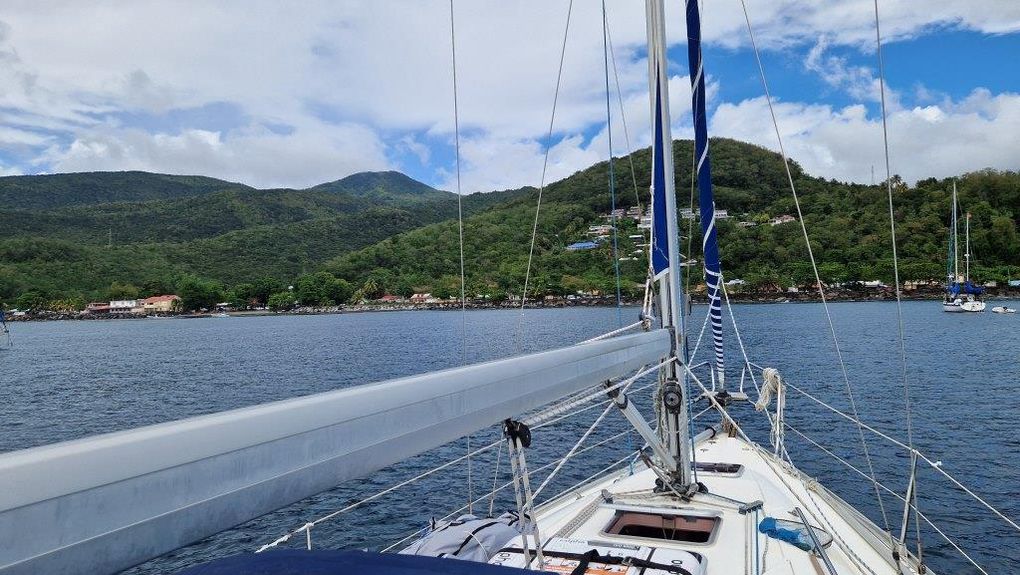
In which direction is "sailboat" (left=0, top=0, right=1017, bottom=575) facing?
away from the camera
